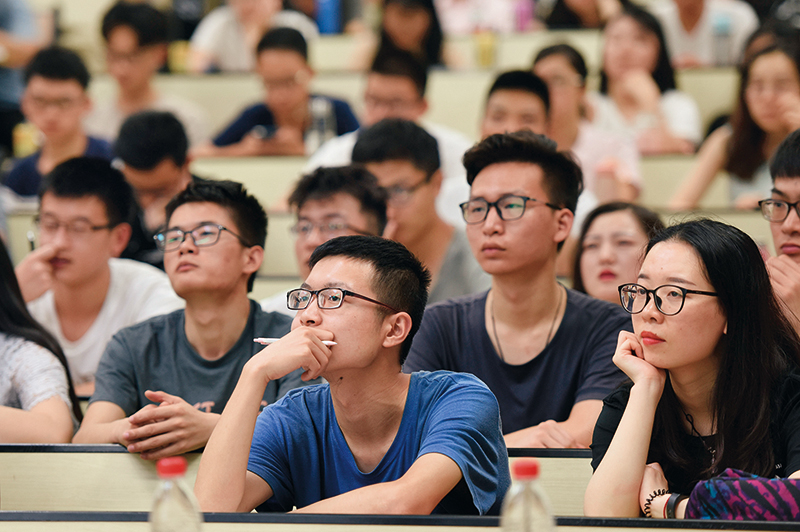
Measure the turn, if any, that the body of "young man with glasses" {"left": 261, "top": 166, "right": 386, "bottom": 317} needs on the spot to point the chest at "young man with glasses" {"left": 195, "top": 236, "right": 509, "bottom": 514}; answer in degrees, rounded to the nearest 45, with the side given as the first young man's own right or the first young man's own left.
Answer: approximately 45° to the first young man's own left

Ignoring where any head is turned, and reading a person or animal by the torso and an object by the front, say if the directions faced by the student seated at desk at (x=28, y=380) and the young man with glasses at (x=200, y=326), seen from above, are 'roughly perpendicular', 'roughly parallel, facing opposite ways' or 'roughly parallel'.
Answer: roughly parallel

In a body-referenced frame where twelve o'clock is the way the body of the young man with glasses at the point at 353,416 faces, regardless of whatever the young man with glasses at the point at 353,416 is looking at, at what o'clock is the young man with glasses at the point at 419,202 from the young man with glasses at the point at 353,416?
the young man with glasses at the point at 419,202 is roughly at 5 o'clock from the young man with glasses at the point at 353,416.

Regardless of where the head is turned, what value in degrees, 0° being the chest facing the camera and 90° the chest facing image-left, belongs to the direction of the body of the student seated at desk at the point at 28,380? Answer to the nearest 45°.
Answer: approximately 45°

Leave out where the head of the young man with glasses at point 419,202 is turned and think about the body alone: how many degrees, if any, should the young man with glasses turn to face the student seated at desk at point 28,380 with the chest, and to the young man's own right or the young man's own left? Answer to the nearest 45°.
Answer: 0° — they already face them

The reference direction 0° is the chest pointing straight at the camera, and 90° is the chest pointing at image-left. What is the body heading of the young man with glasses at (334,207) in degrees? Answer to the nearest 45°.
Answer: approximately 45°

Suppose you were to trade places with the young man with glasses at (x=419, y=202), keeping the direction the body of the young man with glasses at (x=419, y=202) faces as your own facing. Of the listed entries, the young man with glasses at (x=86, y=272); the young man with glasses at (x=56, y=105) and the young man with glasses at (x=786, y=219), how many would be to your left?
1

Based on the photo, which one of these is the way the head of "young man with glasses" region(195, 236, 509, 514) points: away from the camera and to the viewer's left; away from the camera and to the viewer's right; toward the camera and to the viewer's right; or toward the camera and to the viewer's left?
toward the camera and to the viewer's left

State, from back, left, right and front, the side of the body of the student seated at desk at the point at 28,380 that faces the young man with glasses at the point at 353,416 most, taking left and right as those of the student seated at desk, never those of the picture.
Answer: left

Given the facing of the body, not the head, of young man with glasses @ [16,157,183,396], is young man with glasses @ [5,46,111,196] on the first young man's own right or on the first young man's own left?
on the first young man's own right

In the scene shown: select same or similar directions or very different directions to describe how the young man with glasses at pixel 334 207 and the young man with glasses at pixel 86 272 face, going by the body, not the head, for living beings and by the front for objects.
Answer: same or similar directions

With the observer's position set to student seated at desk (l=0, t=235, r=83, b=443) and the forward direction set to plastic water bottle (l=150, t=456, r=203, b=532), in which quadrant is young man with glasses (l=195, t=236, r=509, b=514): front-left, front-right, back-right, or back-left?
front-left

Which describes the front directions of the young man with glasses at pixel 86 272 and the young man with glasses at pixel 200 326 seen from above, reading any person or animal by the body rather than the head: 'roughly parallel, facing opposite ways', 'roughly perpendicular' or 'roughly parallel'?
roughly parallel

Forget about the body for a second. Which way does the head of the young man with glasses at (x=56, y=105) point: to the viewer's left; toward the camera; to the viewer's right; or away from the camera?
toward the camera

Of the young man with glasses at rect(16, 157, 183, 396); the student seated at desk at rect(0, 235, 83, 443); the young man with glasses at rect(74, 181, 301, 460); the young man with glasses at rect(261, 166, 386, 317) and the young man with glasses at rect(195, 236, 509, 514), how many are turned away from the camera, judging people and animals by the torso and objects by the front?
0
